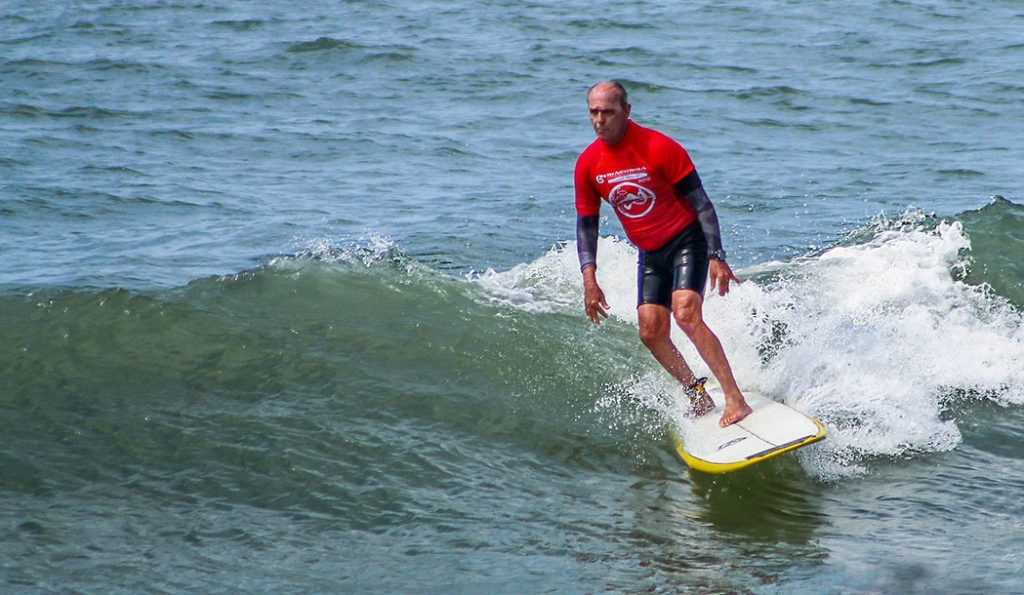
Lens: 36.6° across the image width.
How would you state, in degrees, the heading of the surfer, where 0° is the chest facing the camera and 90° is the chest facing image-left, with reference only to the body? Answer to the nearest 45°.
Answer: approximately 45°

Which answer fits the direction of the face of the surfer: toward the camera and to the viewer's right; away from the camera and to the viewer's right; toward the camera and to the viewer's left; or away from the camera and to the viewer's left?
toward the camera and to the viewer's left
